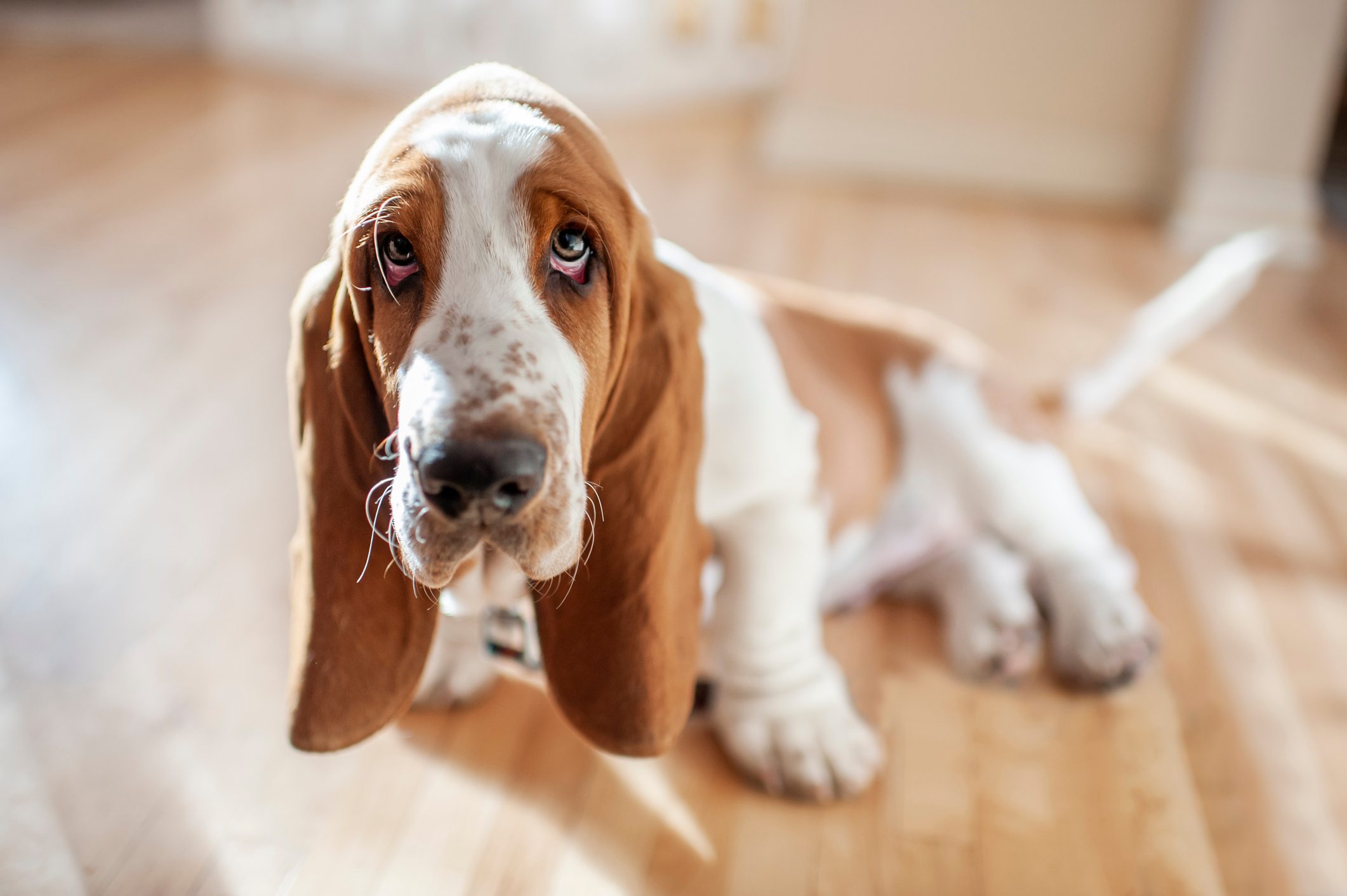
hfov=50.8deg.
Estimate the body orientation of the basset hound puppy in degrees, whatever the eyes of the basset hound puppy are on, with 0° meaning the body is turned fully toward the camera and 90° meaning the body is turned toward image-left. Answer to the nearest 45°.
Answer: approximately 45°
